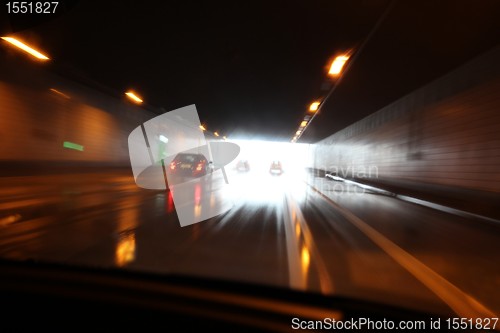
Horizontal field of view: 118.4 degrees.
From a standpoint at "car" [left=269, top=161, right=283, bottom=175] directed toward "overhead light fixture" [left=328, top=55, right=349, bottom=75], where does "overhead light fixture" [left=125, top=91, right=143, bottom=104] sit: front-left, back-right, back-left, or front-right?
front-right

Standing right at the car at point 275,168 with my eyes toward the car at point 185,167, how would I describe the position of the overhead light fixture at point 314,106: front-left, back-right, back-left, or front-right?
front-left

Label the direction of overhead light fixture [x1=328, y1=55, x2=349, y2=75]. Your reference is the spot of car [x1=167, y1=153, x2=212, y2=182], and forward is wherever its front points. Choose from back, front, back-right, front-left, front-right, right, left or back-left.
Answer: back-right

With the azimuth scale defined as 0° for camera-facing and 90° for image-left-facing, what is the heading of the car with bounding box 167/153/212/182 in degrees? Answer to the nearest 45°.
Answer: approximately 180°

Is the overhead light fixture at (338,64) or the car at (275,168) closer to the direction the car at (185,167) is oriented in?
the car

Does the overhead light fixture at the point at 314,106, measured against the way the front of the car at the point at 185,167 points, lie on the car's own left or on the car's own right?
on the car's own right

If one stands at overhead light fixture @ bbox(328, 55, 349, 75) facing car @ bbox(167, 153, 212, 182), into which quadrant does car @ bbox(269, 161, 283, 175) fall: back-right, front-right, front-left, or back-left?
front-right
